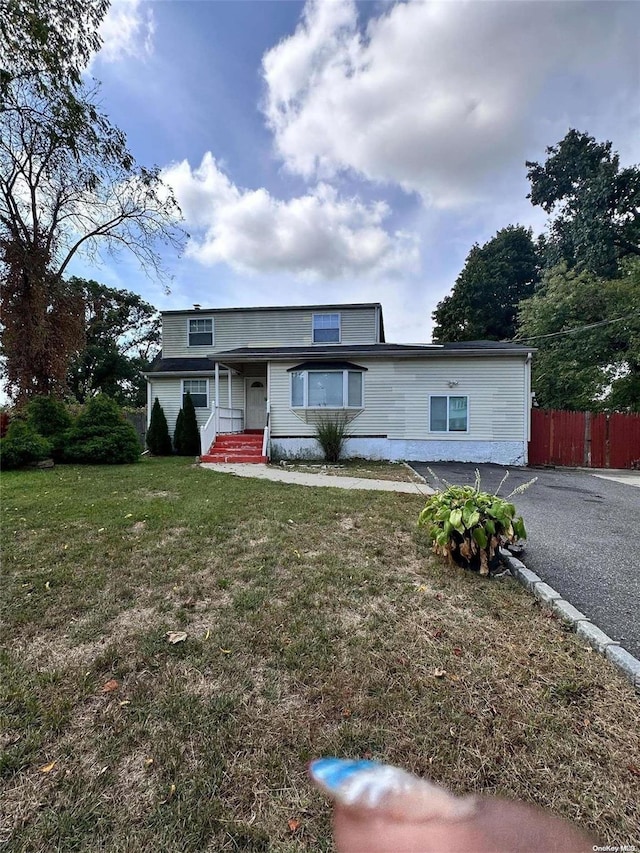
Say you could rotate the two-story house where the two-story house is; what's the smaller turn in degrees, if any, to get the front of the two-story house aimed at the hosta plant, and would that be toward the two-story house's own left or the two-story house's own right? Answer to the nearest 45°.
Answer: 0° — it already faces it

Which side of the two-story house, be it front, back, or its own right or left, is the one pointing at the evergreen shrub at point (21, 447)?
right

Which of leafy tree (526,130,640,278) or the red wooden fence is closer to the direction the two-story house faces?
the red wooden fence

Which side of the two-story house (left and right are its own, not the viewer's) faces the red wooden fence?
left

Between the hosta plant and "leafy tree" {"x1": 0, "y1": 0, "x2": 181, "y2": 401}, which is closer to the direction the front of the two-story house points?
the hosta plant

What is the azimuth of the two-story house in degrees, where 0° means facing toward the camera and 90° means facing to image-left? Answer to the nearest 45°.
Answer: approximately 0°

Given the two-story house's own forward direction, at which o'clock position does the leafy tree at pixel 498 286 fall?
The leafy tree is roughly at 7 o'clock from the two-story house.

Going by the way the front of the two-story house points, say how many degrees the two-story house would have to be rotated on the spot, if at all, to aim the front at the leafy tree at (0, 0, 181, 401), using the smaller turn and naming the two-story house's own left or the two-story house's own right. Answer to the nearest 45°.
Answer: approximately 90° to the two-story house's own right

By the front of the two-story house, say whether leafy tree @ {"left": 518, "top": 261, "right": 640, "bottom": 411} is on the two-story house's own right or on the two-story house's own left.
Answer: on the two-story house's own left

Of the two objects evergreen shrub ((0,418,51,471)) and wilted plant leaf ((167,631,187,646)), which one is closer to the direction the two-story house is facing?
the wilted plant leaf
